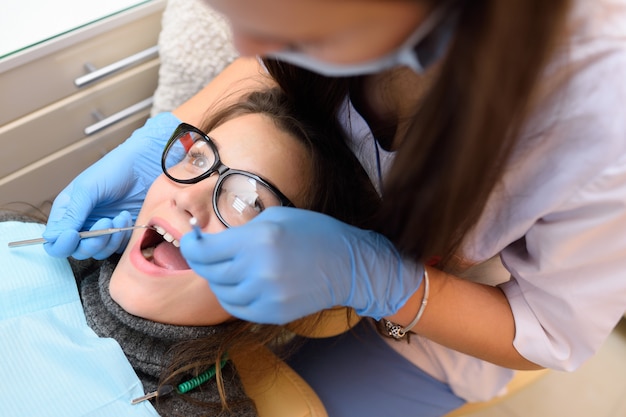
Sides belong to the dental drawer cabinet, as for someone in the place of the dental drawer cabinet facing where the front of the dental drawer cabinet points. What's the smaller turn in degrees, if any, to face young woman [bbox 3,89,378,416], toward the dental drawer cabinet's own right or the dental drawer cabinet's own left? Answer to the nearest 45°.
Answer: approximately 45° to the dental drawer cabinet's own right

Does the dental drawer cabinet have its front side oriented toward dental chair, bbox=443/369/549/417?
yes

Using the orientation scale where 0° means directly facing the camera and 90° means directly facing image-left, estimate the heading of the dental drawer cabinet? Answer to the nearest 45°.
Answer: approximately 315°
